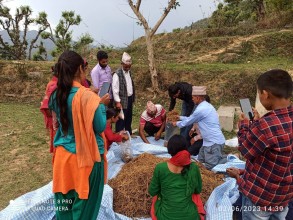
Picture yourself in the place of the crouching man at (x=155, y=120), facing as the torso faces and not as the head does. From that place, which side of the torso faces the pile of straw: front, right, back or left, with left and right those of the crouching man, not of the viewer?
front

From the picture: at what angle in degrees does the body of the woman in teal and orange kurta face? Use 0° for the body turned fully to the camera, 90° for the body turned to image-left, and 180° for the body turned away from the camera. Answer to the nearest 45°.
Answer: approximately 225°

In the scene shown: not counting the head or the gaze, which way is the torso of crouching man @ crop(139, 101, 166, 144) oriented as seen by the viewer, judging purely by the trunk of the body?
toward the camera

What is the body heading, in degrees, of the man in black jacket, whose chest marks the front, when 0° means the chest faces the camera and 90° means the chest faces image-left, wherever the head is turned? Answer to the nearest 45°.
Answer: approximately 45°

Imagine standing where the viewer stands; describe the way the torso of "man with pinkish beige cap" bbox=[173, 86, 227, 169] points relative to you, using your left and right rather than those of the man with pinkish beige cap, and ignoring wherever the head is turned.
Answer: facing to the left of the viewer

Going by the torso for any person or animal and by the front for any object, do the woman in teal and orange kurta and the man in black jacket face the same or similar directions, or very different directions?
very different directions

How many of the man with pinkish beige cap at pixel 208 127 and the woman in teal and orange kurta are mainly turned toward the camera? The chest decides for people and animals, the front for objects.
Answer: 0

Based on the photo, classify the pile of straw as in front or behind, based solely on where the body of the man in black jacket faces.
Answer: in front

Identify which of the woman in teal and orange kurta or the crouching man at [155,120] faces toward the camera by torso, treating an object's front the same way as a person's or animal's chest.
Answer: the crouching man

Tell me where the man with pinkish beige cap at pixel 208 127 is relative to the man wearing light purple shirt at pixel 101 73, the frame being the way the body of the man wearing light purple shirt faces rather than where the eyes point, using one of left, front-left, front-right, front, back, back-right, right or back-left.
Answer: front

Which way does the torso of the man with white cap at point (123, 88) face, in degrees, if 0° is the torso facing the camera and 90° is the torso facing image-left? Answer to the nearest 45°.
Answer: approximately 315°
